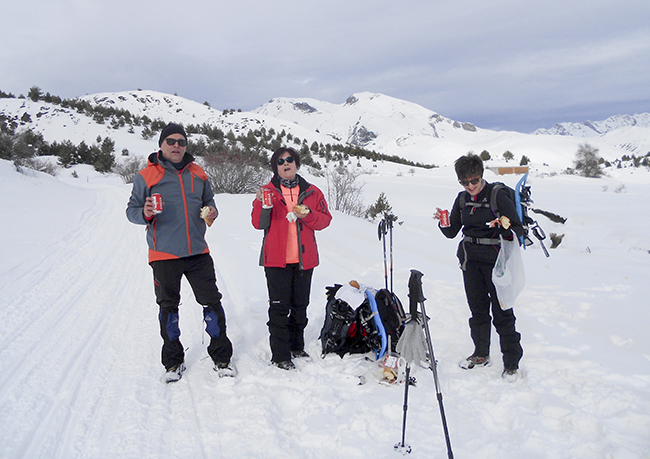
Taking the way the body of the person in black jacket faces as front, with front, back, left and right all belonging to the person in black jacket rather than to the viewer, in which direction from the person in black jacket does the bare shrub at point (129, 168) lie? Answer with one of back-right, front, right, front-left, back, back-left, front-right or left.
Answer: right

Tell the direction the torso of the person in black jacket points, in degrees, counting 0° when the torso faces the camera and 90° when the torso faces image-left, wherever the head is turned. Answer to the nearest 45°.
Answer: approximately 45°

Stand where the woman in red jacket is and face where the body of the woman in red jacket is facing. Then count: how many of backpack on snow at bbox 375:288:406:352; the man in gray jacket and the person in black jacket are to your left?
2

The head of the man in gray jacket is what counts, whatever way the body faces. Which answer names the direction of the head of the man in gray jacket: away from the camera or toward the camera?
toward the camera

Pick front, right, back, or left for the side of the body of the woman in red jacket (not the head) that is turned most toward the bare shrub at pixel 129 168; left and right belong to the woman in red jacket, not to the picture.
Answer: back

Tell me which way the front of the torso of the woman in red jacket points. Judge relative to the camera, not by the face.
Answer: toward the camera

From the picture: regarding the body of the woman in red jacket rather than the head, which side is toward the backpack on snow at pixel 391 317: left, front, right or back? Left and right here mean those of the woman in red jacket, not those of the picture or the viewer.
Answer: left

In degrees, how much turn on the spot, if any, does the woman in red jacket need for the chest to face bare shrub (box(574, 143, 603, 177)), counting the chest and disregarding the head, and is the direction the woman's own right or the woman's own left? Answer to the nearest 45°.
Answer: approximately 135° to the woman's own left

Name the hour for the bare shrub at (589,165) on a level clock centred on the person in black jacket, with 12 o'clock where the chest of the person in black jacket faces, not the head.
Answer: The bare shrub is roughly at 5 o'clock from the person in black jacket.

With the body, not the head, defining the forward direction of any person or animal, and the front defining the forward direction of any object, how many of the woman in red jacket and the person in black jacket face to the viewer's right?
0

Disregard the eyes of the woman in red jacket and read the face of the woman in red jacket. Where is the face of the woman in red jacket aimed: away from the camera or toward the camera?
toward the camera

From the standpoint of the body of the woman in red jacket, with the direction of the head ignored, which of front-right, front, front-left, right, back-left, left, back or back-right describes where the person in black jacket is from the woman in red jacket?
left
